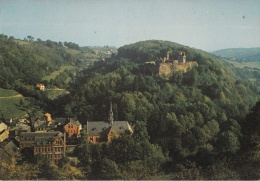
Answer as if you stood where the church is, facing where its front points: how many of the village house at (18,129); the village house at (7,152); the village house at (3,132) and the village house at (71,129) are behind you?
0

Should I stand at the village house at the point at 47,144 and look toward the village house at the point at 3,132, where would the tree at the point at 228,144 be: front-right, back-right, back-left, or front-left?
back-right

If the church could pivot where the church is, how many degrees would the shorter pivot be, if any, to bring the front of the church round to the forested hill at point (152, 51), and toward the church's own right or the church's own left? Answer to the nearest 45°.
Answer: approximately 90° to the church's own right

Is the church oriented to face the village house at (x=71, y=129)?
yes

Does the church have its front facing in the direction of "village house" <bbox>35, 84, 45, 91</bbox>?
no

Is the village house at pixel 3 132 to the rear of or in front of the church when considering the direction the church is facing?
in front

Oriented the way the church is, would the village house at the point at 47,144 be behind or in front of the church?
in front

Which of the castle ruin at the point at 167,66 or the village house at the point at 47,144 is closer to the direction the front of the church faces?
the village house

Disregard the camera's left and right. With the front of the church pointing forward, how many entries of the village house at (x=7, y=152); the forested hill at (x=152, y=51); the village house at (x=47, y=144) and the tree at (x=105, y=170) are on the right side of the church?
1

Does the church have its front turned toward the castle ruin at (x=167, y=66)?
no

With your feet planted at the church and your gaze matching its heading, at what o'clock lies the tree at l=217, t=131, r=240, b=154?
The tree is roughly at 10 o'clock from the church.
